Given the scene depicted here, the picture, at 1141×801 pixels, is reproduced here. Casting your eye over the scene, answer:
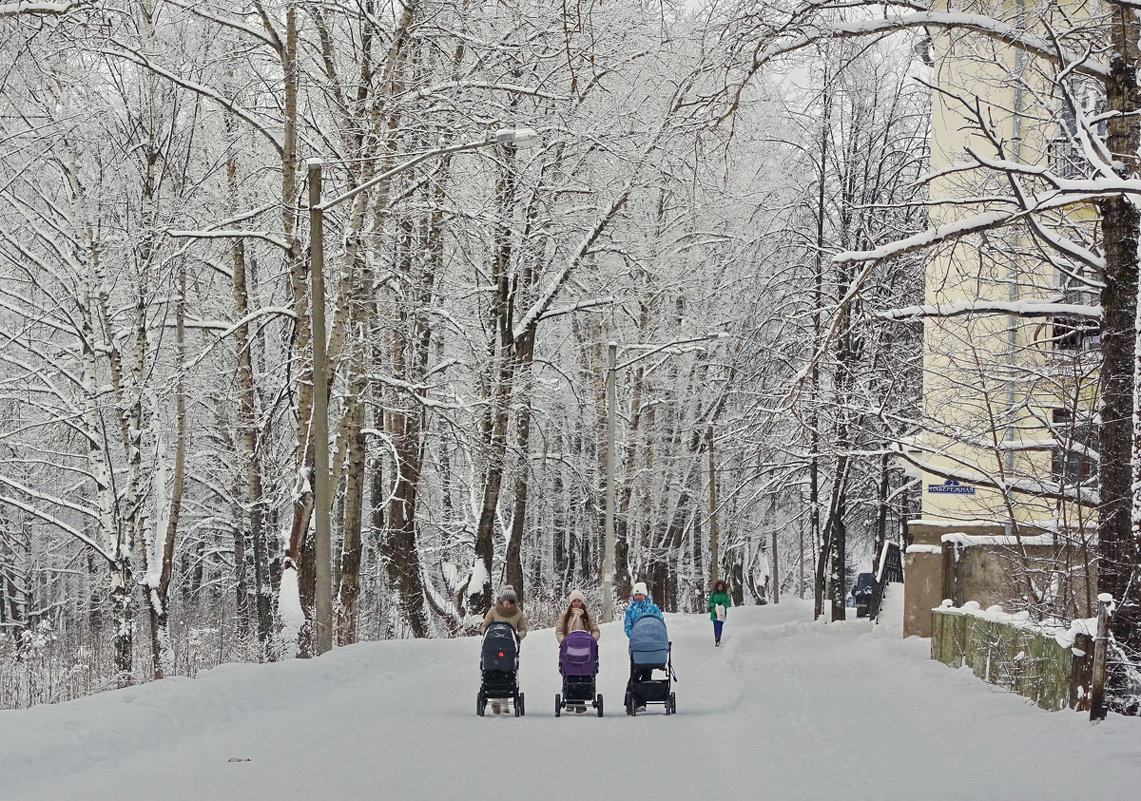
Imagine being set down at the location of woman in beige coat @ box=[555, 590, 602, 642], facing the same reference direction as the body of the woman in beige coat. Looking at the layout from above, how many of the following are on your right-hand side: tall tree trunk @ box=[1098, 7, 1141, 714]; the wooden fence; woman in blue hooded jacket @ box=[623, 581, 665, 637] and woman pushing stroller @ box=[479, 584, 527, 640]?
1

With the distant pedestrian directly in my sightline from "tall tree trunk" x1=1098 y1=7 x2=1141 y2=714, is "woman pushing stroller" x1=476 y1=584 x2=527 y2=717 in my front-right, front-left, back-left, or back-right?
front-left

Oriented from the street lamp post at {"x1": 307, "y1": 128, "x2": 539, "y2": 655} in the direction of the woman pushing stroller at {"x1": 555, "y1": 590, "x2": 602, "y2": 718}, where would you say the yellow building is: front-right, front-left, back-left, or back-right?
front-left

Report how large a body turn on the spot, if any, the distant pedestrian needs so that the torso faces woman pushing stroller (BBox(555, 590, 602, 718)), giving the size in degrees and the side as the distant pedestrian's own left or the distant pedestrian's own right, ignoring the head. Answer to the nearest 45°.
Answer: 0° — they already face them

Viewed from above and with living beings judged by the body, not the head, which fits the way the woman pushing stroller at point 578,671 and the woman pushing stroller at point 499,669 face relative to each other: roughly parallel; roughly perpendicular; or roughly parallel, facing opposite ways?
roughly parallel

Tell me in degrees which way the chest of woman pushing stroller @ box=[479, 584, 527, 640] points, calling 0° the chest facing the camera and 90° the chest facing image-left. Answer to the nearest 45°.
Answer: approximately 0°

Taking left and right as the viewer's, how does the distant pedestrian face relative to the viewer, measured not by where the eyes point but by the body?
facing the viewer

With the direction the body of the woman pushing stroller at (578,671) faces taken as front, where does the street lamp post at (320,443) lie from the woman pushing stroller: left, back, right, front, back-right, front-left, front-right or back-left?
back-right

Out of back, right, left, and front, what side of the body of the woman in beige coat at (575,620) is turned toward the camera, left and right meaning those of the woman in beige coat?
front

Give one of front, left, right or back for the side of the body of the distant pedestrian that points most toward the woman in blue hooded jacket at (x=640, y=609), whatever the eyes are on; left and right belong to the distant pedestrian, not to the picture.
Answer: front

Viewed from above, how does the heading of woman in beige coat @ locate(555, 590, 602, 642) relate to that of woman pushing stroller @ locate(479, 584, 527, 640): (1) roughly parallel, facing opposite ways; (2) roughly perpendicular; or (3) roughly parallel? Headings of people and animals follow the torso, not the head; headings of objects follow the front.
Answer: roughly parallel

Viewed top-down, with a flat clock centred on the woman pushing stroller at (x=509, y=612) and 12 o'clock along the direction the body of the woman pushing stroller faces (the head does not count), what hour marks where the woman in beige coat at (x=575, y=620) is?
The woman in beige coat is roughly at 9 o'clock from the woman pushing stroller.

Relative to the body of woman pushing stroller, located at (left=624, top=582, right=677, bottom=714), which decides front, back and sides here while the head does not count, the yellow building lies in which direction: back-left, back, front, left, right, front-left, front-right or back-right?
left

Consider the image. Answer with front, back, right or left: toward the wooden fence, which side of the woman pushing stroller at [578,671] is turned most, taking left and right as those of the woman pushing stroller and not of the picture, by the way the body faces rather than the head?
left
